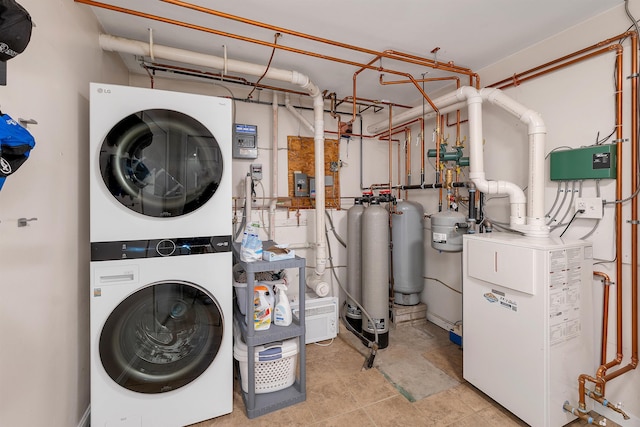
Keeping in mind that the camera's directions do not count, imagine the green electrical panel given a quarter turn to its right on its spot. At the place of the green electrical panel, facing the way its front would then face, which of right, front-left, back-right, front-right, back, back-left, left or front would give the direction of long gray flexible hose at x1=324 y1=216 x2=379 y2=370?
front-left

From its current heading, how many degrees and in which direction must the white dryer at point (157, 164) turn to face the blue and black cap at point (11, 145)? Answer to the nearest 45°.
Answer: approximately 90° to its right

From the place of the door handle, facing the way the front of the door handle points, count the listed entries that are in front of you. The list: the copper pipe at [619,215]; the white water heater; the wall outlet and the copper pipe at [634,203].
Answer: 4

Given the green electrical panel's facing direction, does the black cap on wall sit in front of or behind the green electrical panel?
in front

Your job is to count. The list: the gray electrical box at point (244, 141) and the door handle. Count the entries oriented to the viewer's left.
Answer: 0

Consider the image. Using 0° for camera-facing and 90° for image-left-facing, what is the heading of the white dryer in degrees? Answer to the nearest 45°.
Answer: approximately 315°

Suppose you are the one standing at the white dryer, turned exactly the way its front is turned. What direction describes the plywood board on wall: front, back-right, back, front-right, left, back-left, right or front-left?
left

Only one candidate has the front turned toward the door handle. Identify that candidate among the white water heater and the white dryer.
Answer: the white water heater

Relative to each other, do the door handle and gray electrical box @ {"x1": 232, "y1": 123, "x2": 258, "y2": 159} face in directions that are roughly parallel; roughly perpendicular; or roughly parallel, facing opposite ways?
roughly perpendicular
